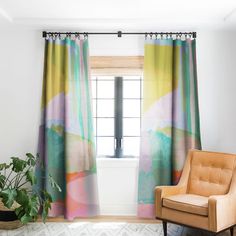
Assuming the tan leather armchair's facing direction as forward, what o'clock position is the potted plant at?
The potted plant is roughly at 1 o'clock from the tan leather armchair.

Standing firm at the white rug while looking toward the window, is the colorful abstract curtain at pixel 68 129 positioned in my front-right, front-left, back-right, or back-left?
front-left

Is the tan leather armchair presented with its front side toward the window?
no

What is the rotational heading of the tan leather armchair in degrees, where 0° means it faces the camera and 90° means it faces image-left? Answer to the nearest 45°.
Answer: approximately 45°

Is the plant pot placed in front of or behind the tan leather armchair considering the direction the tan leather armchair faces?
in front

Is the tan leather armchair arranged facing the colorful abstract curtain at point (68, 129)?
no

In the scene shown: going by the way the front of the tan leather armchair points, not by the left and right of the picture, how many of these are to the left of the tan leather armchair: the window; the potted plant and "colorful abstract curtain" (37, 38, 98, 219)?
0
